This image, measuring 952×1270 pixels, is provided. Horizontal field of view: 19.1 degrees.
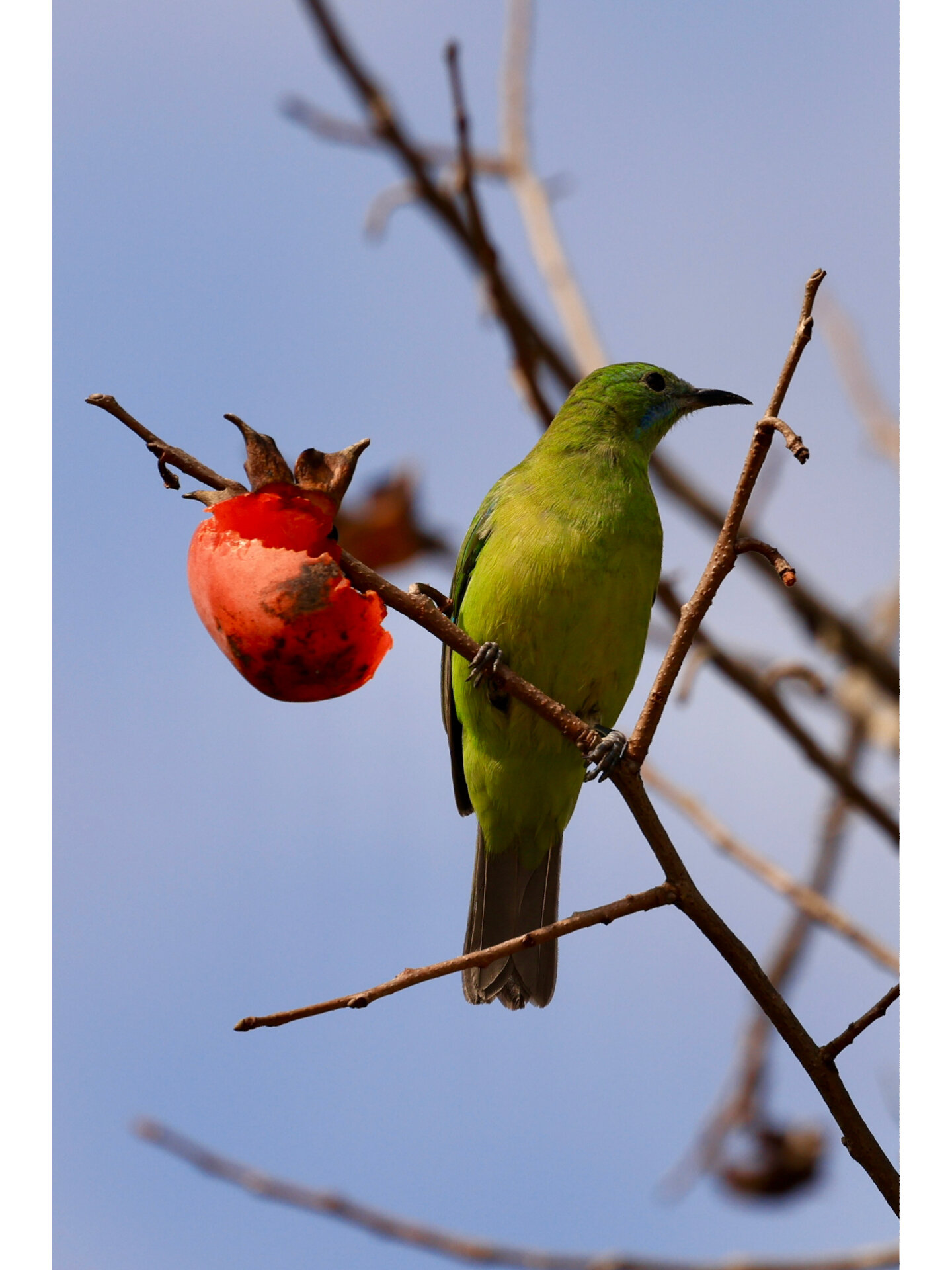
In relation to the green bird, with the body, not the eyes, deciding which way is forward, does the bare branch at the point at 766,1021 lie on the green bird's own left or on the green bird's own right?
on the green bird's own left

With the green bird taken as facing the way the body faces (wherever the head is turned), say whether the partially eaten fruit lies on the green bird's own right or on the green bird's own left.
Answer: on the green bird's own right

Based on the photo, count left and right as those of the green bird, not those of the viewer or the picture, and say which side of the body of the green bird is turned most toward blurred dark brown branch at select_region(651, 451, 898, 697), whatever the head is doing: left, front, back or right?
left

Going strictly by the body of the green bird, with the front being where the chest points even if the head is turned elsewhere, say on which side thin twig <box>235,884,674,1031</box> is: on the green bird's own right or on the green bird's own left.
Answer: on the green bird's own right

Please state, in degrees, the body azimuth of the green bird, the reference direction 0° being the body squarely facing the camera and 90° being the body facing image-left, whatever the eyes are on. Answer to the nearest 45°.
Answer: approximately 315°
